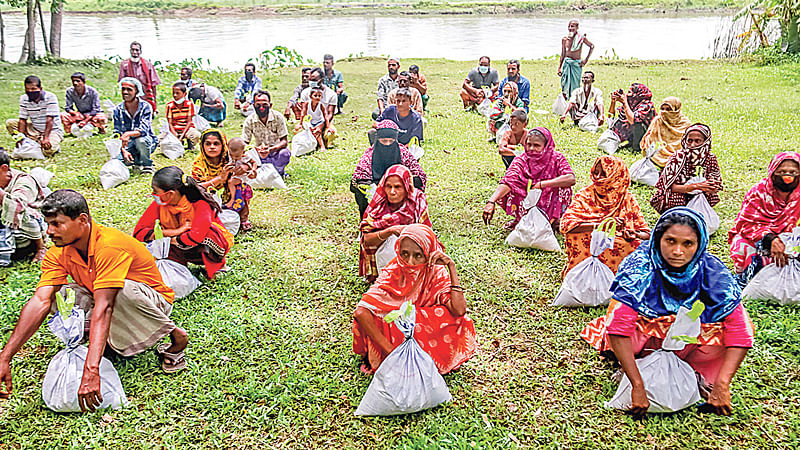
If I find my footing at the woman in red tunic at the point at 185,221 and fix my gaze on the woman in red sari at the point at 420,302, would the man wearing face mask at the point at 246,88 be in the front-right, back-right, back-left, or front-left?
back-left

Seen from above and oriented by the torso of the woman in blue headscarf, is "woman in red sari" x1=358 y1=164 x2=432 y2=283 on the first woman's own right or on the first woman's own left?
on the first woman's own right

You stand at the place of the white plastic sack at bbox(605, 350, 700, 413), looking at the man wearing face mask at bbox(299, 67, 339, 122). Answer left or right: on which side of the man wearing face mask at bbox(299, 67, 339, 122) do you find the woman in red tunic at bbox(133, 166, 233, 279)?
left

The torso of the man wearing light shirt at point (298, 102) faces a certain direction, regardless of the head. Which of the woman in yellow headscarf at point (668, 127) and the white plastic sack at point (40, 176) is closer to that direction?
the white plastic sack

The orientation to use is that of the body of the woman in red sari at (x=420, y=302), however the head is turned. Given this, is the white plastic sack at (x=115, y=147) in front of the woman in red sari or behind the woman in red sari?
behind

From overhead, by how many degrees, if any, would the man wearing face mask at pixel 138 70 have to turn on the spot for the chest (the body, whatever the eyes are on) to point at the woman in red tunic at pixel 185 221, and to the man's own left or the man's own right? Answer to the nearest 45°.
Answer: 0° — they already face them

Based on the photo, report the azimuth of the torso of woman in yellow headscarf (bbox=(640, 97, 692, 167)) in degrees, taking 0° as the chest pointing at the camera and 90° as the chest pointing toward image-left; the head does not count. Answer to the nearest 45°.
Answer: approximately 45°
